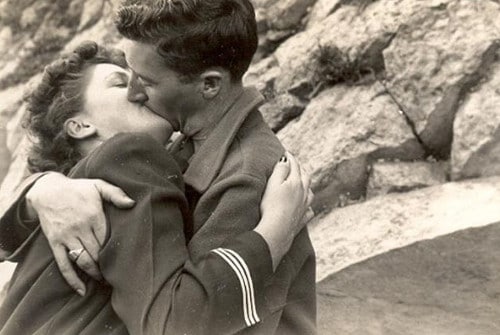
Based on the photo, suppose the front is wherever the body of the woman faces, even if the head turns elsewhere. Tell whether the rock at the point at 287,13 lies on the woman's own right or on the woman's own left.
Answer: on the woman's own left

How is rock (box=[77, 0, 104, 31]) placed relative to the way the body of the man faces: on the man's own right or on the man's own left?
on the man's own right

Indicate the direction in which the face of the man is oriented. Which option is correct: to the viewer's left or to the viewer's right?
to the viewer's left

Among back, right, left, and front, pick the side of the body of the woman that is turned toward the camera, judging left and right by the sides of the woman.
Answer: right

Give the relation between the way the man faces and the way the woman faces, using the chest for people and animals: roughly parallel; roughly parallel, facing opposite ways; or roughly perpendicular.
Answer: roughly parallel, facing opposite ways

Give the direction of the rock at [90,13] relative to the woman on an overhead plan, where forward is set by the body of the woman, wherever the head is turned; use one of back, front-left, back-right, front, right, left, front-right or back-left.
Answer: left

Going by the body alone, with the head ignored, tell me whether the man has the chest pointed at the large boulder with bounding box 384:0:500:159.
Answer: no

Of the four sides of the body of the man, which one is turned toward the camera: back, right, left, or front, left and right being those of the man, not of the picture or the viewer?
left

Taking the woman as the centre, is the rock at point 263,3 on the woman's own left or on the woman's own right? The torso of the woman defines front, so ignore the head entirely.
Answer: on the woman's own left

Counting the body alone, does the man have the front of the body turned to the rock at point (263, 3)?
no

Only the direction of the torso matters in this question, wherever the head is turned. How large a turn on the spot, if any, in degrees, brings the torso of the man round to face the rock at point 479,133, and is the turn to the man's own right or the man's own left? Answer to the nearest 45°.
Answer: approximately 135° to the man's own right
